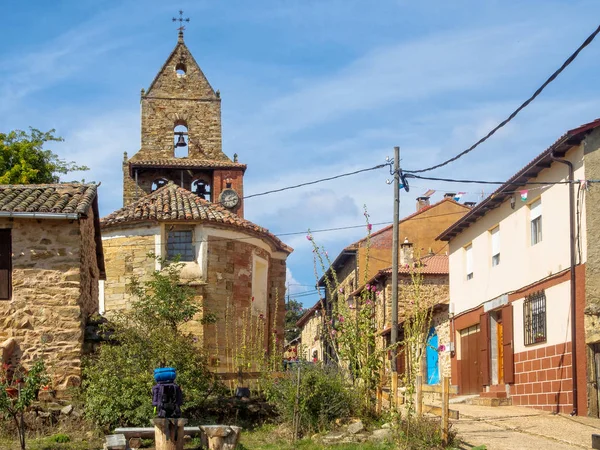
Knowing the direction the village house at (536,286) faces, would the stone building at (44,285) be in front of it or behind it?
in front

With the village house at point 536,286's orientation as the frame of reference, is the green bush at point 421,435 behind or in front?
in front

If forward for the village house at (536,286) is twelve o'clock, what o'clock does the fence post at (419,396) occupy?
The fence post is roughly at 11 o'clock from the village house.

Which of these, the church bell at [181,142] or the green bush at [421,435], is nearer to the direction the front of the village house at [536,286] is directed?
the green bush
